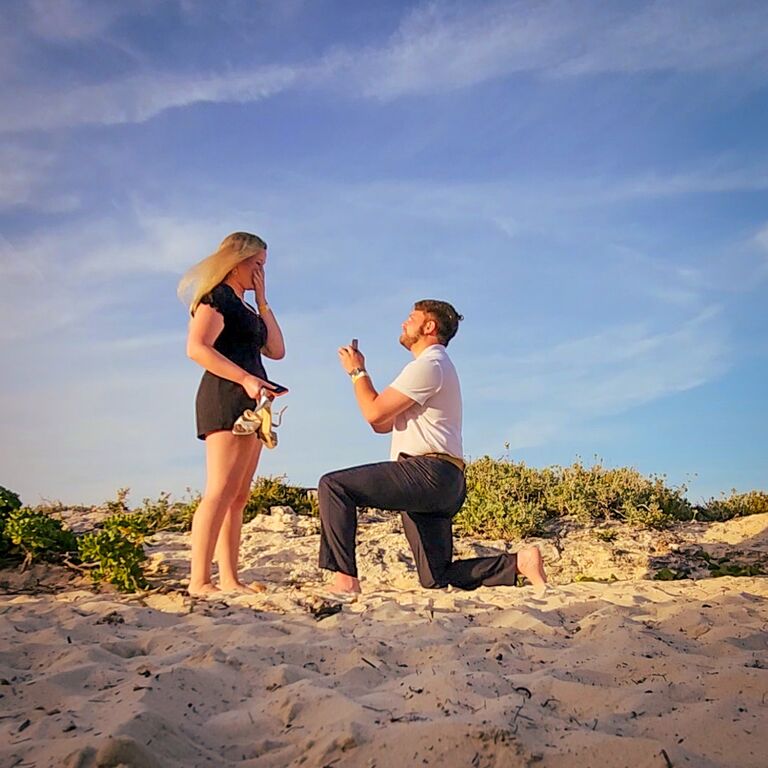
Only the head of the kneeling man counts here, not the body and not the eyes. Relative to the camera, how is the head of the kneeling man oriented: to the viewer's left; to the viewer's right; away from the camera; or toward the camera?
to the viewer's left

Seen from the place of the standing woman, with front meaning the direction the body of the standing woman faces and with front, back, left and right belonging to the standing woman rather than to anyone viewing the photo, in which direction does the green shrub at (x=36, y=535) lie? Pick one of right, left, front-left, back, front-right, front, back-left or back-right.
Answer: back-left

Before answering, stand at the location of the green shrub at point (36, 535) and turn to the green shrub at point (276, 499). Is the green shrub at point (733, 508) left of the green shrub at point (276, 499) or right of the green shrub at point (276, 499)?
right

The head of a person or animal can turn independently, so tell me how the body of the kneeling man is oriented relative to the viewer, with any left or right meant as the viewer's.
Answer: facing to the left of the viewer

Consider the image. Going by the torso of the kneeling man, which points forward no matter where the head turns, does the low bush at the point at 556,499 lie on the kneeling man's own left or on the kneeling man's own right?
on the kneeling man's own right

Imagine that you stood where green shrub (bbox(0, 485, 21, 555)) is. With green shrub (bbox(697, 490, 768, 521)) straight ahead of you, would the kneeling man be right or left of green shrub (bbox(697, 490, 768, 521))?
right

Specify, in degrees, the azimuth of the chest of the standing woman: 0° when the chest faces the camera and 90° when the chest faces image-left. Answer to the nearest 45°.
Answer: approximately 270°

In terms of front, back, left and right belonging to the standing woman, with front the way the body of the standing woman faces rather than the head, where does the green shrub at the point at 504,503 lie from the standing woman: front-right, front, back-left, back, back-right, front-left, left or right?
front-left

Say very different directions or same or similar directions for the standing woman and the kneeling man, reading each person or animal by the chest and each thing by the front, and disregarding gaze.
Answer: very different directions

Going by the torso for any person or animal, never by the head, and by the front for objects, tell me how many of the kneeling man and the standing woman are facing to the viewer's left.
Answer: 1

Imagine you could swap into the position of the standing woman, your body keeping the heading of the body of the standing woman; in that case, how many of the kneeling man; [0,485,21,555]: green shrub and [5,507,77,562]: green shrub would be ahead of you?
1
